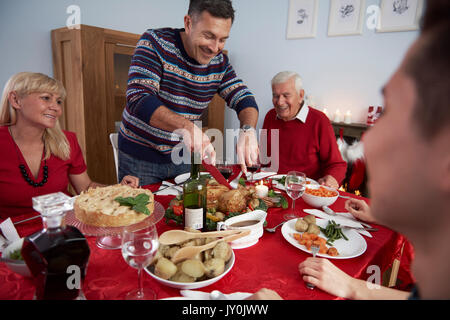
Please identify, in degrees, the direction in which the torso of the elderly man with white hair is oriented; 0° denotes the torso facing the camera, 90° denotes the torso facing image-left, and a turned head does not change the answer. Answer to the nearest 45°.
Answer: approximately 45°

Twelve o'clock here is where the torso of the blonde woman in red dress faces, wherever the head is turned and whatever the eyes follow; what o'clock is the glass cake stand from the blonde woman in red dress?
The glass cake stand is roughly at 1 o'clock from the blonde woman in red dress.

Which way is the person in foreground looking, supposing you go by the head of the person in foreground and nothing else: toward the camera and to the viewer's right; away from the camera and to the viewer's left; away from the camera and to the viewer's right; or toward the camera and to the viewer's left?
away from the camera and to the viewer's left
